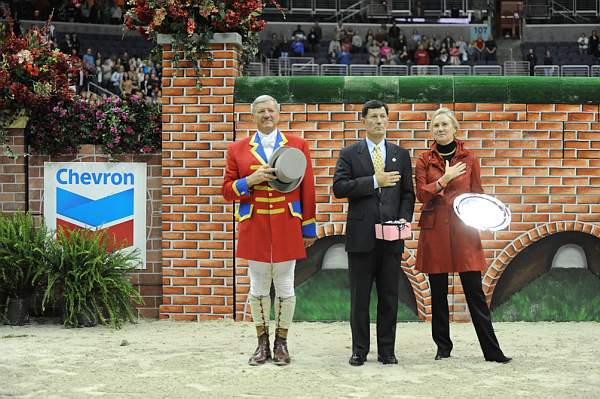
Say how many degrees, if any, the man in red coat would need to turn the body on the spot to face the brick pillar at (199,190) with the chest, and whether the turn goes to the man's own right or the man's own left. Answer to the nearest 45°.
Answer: approximately 180°

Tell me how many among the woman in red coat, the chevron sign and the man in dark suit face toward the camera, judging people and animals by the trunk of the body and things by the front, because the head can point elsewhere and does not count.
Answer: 3

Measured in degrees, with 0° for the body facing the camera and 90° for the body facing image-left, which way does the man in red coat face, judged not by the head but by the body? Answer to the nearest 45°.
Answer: approximately 0°

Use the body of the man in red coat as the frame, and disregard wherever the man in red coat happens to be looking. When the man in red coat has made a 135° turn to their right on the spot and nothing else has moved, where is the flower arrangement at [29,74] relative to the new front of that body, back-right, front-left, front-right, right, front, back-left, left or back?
front

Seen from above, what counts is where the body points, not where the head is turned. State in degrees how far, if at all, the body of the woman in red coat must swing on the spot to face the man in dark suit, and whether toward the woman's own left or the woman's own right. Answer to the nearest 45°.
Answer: approximately 90° to the woman's own right

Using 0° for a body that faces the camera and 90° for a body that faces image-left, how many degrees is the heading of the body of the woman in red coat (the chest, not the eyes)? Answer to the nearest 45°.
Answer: approximately 0°

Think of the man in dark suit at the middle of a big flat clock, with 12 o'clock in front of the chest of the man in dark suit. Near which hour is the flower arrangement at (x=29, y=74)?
The flower arrangement is roughly at 4 o'clock from the man in dark suit.
